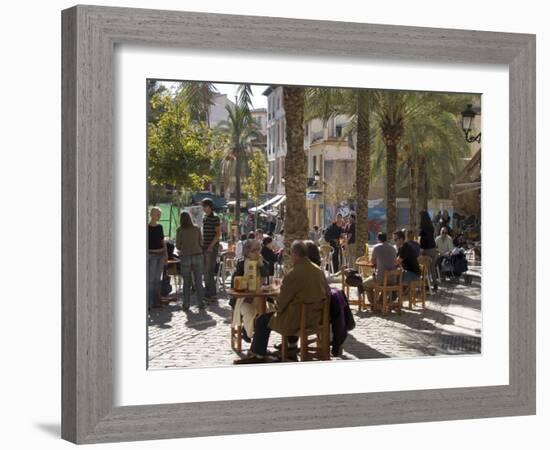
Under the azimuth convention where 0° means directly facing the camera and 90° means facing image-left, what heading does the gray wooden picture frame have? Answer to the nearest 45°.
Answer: approximately 315°
